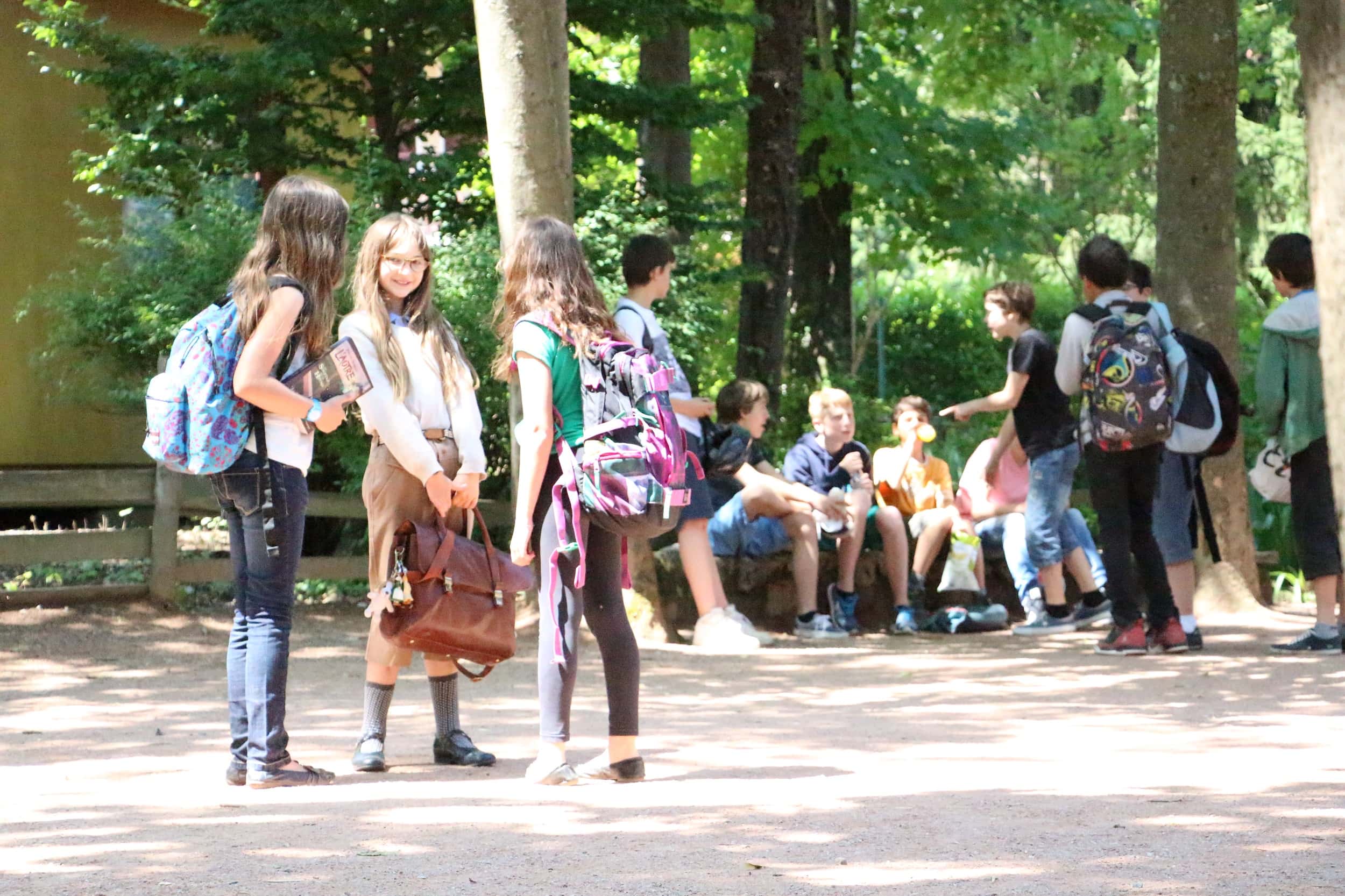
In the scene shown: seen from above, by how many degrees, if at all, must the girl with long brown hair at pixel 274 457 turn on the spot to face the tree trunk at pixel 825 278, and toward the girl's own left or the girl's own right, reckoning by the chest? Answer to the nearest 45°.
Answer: approximately 45° to the girl's own left

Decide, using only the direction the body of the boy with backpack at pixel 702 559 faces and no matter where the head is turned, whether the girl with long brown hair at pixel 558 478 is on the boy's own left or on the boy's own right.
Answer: on the boy's own right

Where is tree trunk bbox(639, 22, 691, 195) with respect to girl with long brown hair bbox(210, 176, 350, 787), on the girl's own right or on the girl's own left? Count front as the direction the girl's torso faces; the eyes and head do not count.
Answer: on the girl's own left

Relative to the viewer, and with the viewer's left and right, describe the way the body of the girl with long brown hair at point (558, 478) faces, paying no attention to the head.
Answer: facing away from the viewer and to the left of the viewer

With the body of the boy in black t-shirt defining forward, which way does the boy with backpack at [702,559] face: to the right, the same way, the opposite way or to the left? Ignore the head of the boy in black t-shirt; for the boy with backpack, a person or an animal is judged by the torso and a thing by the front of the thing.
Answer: the opposite way

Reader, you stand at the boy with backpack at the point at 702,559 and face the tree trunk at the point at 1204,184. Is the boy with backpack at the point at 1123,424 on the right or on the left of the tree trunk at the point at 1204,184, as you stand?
right

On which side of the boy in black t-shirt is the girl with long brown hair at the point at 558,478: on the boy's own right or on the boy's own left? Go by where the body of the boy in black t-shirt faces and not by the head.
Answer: on the boy's own left

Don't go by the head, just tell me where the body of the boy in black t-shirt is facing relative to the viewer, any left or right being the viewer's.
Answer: facing to the left of the viewer

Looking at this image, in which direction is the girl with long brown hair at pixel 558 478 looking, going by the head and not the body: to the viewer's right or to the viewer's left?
to the viewer's left

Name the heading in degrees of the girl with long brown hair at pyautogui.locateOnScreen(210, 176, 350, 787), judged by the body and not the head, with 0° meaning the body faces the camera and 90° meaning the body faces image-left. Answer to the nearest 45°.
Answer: approximately 270°

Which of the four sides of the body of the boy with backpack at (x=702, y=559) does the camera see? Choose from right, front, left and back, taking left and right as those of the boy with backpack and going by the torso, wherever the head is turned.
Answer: right

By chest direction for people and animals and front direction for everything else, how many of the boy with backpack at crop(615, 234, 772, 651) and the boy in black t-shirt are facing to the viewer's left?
1
